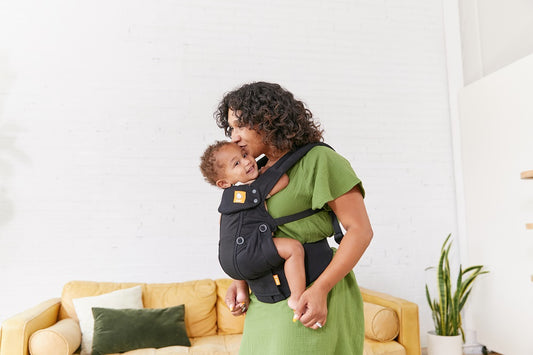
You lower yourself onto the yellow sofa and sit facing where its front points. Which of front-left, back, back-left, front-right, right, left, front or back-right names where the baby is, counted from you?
front

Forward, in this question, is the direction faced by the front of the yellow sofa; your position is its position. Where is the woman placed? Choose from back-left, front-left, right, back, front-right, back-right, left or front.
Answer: front

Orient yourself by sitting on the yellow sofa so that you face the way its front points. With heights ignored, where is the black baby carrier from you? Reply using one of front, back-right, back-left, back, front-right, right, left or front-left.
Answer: front

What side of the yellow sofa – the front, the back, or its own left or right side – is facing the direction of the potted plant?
left

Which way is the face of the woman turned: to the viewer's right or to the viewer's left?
to the viewer's left

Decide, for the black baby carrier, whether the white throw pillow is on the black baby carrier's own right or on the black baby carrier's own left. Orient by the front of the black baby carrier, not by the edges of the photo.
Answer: on the black baby carrier's own right

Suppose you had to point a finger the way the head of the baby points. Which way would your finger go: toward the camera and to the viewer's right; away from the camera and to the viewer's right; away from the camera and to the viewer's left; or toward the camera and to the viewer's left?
toward the camera and to the viewer's right

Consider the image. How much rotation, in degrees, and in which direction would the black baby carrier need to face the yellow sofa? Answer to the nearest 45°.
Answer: approximately 135° to its right

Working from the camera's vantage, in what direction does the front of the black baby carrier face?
facing the viewer and to the left of the viewer

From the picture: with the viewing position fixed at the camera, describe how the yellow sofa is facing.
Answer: facing the viewer

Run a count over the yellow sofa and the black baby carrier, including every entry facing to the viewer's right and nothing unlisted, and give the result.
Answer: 0
